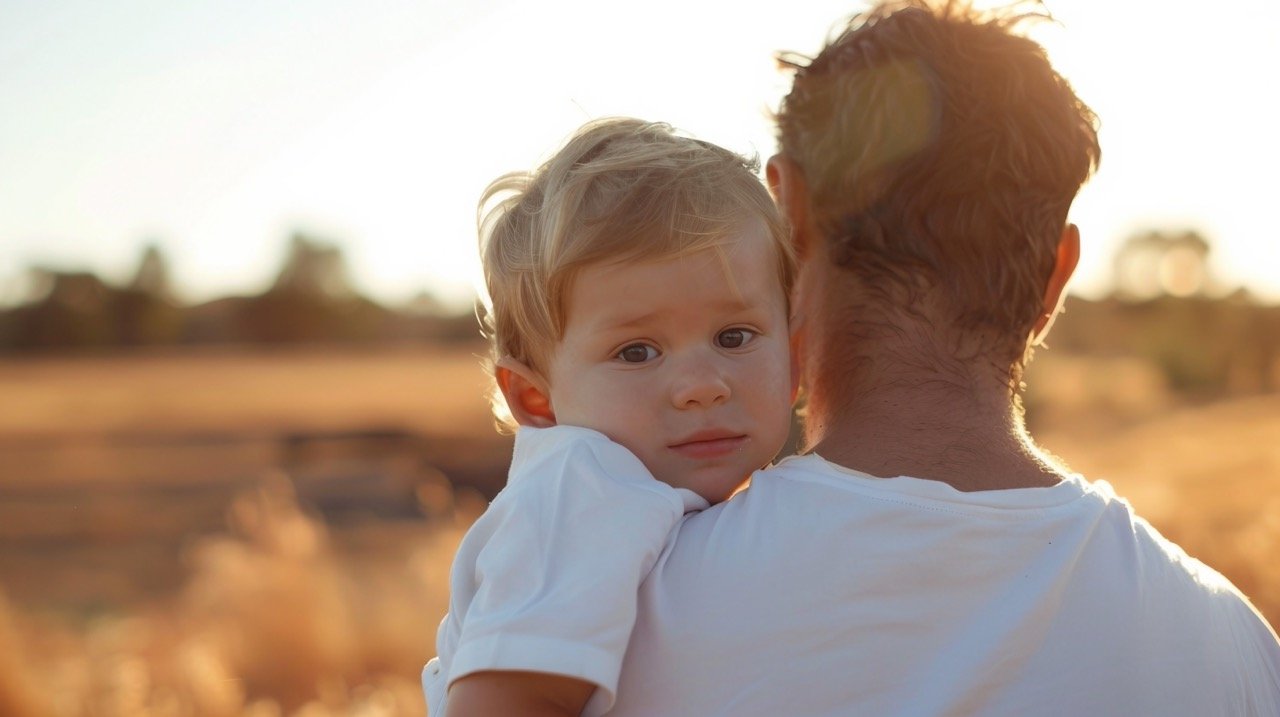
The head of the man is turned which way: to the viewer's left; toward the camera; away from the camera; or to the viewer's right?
away from the camera

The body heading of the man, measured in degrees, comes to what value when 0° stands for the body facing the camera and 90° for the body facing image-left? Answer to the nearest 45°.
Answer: approximately 180°
